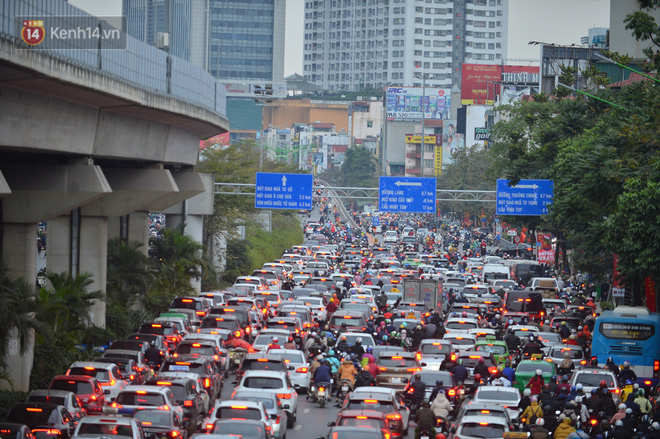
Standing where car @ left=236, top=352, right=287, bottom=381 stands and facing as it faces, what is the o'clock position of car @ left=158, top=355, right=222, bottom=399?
car @ left=158, top=355, right=222, bottom=399 is roughly at 9 o'clock from car @ left=236, top=352, right=287, bottom=381.

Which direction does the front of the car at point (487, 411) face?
away from the camera

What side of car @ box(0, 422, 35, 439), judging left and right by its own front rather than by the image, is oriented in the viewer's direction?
back

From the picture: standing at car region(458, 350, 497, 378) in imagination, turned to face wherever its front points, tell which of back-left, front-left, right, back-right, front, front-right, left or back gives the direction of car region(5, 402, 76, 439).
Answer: back-left

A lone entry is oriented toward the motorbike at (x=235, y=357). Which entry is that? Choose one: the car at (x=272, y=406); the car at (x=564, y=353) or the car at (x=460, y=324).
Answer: the car at (x=272, y=406)

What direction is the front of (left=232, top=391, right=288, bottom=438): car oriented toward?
away from the camera

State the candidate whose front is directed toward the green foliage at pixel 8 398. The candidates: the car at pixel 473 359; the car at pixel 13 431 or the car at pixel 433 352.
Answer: the car at pixel 13 431

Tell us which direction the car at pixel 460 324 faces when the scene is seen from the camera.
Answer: facing away from the viewer

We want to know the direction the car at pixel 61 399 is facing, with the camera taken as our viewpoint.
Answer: facing away from the viewer

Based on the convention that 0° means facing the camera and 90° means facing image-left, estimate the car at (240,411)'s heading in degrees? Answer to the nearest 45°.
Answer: approximately 180°

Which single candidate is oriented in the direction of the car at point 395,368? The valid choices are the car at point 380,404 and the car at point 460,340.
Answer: the car at point 380,404

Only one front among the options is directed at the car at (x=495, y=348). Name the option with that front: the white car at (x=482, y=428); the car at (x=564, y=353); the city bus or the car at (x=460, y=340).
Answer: the white car

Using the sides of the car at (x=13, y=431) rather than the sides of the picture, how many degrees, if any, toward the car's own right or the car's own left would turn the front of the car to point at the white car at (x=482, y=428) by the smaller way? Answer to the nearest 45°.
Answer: approximately 90° to the car's own right
